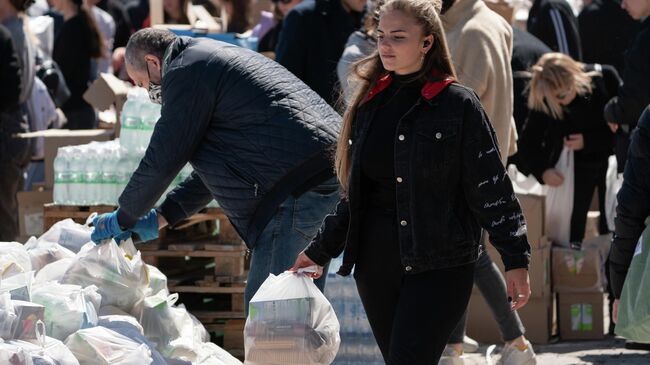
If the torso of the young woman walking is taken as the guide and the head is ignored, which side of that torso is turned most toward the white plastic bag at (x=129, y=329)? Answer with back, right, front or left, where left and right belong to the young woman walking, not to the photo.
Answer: right

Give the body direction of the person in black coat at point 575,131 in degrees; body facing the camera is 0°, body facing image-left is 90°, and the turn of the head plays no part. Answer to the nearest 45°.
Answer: approximately 45°

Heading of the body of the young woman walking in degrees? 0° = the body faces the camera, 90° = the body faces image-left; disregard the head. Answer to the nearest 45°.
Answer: approximately 45°

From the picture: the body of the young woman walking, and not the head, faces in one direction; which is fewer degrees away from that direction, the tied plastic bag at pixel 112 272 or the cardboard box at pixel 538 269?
the tied plastic bag

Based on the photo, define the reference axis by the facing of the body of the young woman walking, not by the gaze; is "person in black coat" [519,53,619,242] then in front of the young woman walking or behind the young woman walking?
behind
